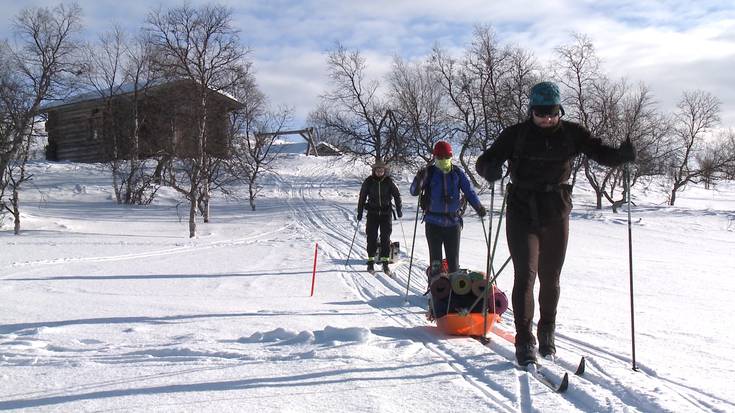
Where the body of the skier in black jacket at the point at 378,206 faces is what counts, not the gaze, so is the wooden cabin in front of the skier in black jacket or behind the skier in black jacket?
behind

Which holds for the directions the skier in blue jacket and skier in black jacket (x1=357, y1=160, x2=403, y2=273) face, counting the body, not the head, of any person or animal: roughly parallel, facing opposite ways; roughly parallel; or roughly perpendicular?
roughly parallel

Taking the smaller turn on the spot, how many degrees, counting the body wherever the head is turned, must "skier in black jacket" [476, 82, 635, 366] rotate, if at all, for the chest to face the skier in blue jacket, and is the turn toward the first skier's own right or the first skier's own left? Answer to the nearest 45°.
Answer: approximately 135° to the first skier's own right

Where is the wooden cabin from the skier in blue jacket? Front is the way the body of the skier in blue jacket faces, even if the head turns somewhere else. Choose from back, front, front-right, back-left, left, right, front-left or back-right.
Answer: back-right

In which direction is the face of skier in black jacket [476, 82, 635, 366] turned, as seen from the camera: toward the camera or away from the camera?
toward the camera

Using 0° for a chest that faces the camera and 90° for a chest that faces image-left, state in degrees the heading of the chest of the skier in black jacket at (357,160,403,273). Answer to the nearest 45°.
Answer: approximately 0°

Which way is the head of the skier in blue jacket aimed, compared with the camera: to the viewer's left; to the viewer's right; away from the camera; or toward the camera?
toward the camera

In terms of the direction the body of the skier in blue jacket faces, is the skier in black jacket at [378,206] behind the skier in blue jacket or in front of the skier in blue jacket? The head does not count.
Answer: behind

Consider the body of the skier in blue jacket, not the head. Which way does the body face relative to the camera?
toward the camera

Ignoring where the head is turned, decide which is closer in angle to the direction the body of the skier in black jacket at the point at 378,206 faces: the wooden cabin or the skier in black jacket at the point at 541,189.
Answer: the skier in black jacket

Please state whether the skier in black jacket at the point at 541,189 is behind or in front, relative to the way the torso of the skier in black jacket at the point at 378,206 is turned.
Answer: in front

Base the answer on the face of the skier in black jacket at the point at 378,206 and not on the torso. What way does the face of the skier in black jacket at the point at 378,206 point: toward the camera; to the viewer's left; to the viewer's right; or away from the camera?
toward the camera

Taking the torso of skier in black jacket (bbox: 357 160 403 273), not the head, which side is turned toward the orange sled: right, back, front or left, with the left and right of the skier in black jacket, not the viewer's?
front

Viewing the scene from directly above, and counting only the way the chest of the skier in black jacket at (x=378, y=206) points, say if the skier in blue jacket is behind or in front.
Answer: in front

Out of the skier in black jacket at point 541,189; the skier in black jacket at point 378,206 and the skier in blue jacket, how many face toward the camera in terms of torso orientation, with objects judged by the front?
3

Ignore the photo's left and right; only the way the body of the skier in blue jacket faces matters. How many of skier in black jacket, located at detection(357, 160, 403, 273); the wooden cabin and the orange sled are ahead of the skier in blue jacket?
1
